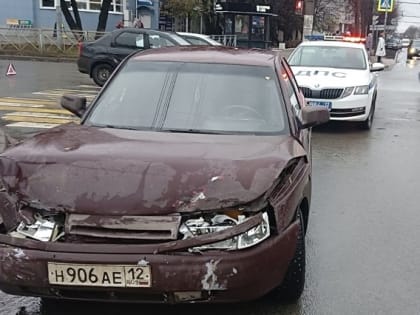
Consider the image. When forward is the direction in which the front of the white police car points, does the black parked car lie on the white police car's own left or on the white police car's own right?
on the white police car's own right

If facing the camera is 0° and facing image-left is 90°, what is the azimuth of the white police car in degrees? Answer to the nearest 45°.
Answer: approximately 0°

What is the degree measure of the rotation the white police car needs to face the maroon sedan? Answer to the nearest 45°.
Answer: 0° — it already faces it

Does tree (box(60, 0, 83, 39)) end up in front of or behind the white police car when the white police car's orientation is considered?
behind

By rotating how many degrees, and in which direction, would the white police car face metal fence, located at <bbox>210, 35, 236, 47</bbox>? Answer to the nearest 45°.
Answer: approximately 180°

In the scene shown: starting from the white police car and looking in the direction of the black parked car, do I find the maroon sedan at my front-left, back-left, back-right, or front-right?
back-left

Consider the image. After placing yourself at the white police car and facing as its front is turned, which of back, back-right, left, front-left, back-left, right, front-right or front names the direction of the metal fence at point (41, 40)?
back-right

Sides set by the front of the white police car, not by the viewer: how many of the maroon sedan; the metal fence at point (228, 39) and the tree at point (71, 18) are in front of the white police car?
1
